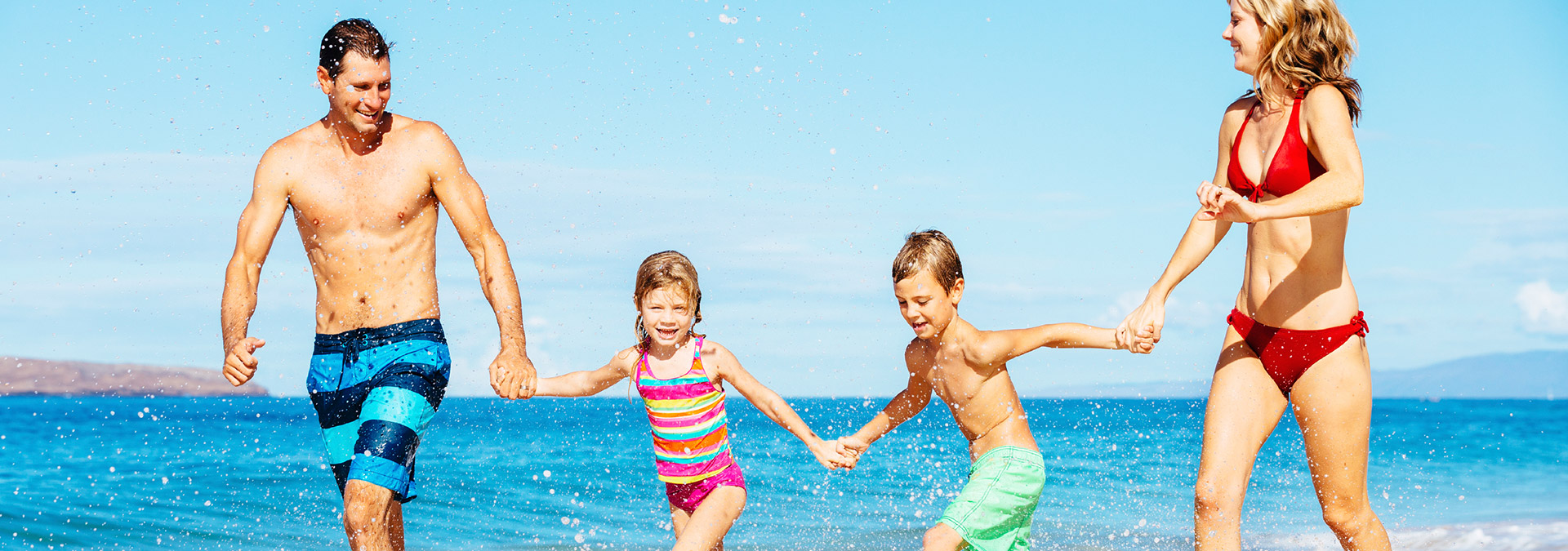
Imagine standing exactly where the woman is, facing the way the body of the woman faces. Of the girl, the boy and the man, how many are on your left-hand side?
0

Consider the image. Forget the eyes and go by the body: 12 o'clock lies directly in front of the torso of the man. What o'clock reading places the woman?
The woman is roughly at 10 o'clock from the man.

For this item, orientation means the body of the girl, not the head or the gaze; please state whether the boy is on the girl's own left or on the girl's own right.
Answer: on the girl's own left

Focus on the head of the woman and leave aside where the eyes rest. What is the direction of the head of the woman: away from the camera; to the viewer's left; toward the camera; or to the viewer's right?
to the viewer's left

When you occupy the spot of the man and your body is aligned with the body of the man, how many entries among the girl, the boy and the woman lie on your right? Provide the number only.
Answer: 0

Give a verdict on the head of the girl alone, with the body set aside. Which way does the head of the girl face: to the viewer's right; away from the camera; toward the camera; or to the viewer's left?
toward the camera

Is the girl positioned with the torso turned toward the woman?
no

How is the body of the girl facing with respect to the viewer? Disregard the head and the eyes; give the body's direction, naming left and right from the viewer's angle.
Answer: facing the viewer

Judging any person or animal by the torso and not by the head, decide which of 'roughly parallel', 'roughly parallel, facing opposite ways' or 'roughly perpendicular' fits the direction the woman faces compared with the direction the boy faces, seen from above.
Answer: roughly parallel

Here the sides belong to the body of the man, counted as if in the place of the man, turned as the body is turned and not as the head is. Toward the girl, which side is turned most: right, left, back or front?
left

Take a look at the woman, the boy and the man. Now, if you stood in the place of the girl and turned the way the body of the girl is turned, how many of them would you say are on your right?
1

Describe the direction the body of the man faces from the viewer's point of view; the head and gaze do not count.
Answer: toward the camera

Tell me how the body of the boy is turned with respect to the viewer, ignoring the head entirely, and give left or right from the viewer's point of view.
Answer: facing the viewer and to the left of the viewer

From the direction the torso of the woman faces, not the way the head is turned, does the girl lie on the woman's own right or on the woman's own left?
on the woman's own right

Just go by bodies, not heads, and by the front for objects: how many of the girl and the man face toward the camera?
2
